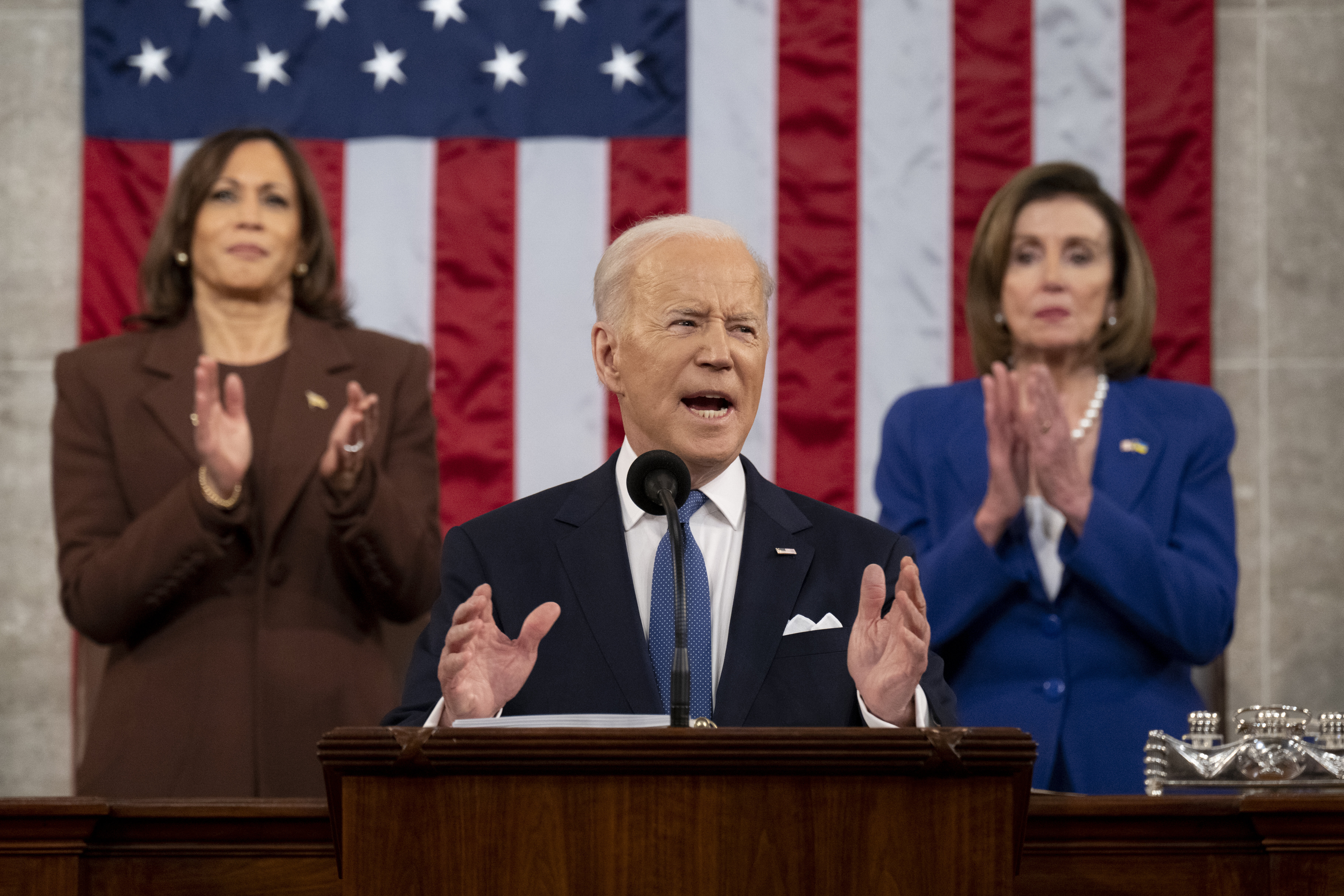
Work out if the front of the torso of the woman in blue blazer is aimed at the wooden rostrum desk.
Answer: yes

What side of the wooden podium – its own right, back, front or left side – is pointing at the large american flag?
back

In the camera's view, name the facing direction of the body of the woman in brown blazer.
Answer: toward the camera

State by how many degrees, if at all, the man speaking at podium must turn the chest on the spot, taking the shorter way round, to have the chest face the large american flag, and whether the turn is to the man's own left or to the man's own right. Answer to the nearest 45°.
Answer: approximately 180°

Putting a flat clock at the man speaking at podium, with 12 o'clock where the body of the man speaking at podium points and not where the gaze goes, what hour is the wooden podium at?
The wooden podium is roughly at 12 o'clock from the man speaking at podium.

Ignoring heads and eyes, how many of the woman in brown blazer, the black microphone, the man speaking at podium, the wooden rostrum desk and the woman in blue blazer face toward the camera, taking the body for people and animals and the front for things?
4

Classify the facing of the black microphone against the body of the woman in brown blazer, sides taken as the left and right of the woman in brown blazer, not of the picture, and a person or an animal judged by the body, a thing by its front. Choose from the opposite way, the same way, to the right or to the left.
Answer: the opposite way

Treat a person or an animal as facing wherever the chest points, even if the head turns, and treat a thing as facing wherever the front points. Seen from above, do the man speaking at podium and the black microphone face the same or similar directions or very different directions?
very different directions

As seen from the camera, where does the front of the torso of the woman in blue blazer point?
toward the camera

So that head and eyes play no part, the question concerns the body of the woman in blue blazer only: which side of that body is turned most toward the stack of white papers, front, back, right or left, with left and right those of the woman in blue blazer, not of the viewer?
front

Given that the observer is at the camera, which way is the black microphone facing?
facing away from the viewer
